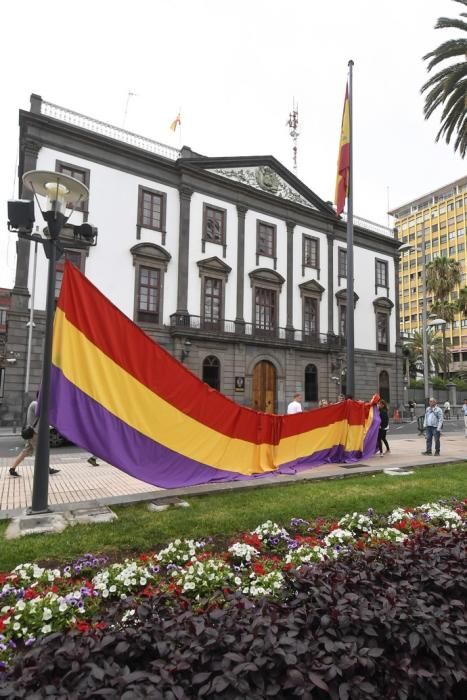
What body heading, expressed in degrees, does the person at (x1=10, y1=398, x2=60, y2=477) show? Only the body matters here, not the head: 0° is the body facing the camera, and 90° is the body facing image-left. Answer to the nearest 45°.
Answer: approximately 270°

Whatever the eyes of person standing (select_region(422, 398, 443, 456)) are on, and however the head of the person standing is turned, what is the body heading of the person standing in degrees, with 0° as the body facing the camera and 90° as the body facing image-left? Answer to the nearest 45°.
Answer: approximately 45°

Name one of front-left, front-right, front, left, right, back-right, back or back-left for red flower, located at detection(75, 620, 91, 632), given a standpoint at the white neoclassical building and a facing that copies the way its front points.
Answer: front-right

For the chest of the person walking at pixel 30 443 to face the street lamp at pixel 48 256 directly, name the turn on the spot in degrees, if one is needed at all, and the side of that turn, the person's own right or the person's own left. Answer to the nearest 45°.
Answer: approximately 90° to the person's own right

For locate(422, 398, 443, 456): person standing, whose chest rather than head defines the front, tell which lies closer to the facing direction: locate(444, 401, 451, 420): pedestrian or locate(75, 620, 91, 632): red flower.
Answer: the red flower

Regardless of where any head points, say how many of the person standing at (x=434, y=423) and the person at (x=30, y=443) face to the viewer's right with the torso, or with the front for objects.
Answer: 1

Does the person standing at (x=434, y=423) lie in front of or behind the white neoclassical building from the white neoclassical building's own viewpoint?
in front
